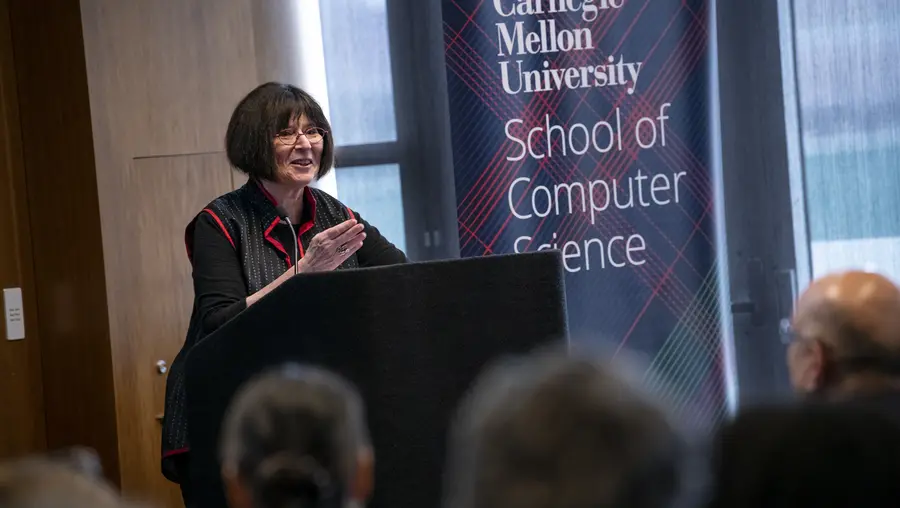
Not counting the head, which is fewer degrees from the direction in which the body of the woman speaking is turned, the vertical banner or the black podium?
the black podium

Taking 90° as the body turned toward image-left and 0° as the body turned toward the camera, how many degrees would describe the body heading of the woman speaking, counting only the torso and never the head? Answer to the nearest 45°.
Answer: approximately 315°

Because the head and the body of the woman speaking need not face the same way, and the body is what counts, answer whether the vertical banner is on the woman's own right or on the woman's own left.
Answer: on the woman's own left

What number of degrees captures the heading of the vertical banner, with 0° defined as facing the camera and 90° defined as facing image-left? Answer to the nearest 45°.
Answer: approximately 0°
